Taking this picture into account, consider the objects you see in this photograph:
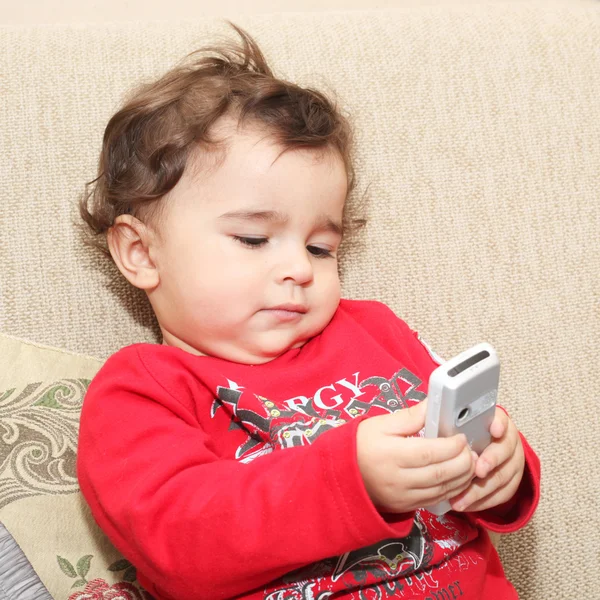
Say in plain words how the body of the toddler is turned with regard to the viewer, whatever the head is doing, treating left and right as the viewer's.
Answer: facing the viewer and to the right of the viewer

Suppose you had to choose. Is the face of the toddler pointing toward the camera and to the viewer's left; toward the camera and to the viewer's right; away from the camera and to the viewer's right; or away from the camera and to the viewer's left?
toward the camera and to the viewer's right
